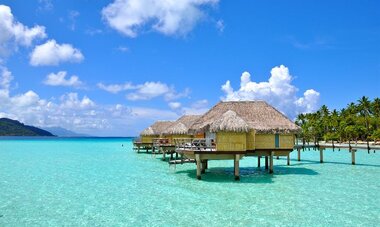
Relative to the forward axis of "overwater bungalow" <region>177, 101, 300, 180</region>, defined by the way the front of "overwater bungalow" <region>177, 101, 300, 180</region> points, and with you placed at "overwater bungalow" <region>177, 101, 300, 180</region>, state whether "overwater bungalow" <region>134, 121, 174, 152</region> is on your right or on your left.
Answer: on your right
